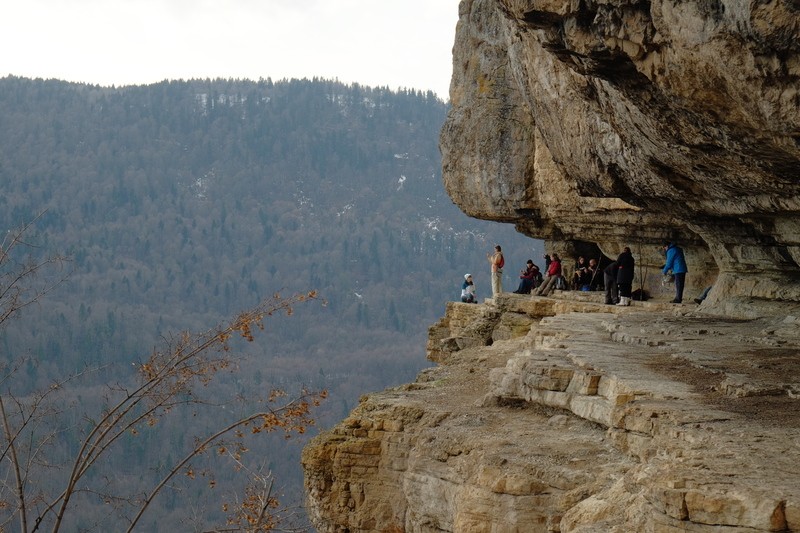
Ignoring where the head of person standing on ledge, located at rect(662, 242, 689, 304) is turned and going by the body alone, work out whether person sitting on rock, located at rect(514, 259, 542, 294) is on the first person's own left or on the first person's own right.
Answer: on the first person's own right

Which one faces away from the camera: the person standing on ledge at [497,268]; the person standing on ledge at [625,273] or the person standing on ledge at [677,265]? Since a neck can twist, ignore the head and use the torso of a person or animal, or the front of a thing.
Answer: the person standing on ledge at [625,273]

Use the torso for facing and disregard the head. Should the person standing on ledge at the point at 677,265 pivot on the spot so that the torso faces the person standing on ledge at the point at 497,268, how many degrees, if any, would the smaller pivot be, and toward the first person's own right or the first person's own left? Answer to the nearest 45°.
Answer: approximately 45° to the first person's own right

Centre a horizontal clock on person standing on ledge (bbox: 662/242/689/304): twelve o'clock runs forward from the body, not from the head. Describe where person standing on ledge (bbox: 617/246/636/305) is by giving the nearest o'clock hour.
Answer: person standing on ledge (bbox: 617/246/636/305) is roughly at 1 o'clock from person standing on ledge (bbox: 662/242/689/304).

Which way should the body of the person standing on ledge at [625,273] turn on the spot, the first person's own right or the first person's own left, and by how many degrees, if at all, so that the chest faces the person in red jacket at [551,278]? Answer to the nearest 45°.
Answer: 0° — they already face them

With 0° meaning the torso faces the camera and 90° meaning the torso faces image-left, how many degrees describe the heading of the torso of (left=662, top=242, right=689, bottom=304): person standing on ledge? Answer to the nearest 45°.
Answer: approximately 90°

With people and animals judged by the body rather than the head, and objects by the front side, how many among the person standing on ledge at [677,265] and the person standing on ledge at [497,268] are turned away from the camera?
0

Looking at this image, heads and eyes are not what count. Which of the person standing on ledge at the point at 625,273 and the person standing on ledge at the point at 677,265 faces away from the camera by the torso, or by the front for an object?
the person standing on ledge at the point at 625,273
